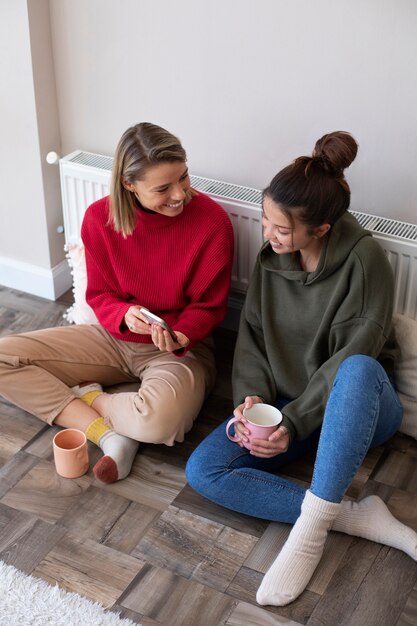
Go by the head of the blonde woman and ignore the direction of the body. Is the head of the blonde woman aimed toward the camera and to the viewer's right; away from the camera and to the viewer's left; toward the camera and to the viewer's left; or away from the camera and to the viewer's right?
toward the camera and to the viewer's right

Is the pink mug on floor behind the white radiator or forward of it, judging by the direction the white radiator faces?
forward

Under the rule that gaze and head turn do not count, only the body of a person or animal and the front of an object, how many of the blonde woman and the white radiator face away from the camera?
0

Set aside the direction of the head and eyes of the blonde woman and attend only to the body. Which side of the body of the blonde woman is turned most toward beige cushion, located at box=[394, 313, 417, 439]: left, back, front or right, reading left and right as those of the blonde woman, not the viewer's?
left

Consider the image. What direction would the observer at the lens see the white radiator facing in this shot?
facing the viewer and to the left of the viewer

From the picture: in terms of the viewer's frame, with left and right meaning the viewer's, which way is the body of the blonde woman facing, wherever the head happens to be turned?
facing the viewer
